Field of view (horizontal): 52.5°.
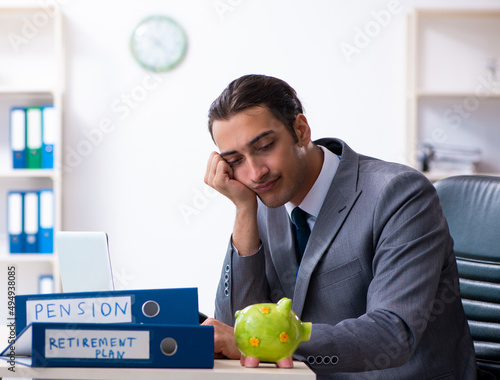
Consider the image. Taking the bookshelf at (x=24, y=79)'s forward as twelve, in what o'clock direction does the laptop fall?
The laptop is roughly at 12 o'clock from the bookshelf.

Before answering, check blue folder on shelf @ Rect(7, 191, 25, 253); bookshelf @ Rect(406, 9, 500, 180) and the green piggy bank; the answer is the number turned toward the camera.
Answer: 2

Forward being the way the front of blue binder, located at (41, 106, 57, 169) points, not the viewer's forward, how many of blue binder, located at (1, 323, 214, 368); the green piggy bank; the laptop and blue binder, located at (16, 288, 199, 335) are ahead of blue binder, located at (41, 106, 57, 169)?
4

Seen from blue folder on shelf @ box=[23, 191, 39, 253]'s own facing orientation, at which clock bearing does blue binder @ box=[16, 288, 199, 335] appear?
The blue binder is roughly at 12 o'clock from the blue folder on shelf.

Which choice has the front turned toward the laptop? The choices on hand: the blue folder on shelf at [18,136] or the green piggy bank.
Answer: the blue folder on shelf

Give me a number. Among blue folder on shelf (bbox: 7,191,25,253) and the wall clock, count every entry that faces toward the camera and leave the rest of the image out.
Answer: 2

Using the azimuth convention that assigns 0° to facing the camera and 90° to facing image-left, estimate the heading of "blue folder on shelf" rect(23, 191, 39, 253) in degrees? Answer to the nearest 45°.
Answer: approximately 0°

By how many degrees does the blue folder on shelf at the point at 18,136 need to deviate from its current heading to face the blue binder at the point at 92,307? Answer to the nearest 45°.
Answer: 0° — it already faces it

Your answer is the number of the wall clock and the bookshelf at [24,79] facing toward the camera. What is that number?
2

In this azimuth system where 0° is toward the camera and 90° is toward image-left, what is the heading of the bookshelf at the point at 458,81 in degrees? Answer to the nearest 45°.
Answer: approximately 0°
